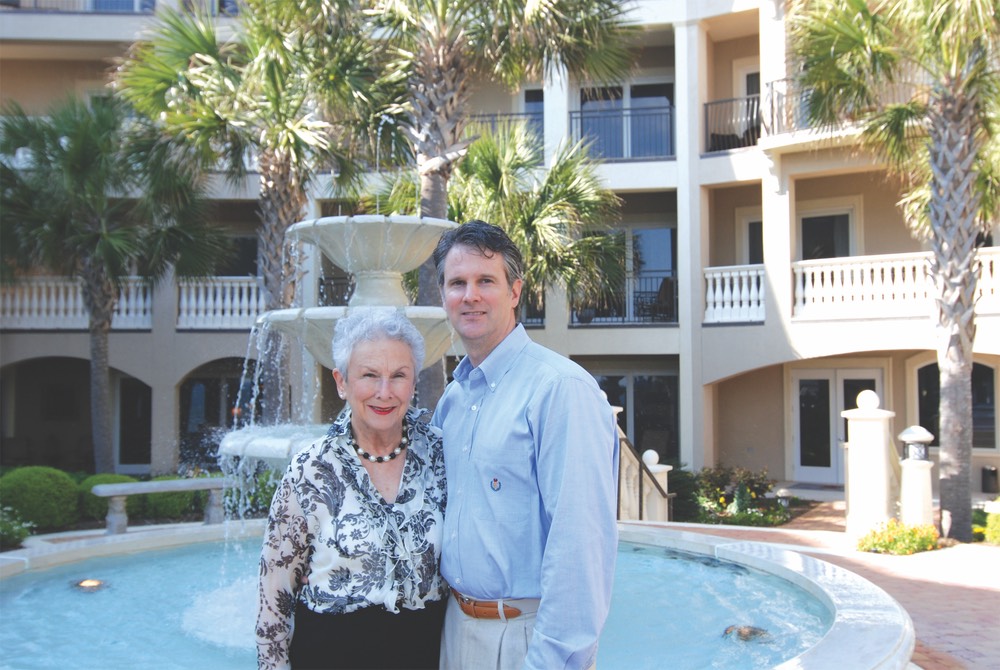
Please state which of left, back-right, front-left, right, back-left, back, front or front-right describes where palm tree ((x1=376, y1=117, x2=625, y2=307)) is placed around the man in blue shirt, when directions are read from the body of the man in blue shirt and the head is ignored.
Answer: back-right

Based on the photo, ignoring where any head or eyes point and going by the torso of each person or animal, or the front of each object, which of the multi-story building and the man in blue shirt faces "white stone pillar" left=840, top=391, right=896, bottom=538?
the multi-story building

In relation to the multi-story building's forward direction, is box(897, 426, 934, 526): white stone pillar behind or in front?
in front

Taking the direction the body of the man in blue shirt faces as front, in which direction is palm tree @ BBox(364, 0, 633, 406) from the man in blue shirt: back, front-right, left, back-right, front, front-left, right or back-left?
back-right

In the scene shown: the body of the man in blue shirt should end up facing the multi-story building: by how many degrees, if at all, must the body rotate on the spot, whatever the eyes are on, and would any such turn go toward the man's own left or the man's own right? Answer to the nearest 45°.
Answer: approximately 135° to the man's own right

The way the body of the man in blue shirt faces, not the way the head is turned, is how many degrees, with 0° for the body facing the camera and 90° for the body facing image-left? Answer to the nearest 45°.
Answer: approximately 45°

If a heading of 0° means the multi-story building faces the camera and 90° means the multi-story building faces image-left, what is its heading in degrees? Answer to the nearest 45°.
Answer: approximately 0°

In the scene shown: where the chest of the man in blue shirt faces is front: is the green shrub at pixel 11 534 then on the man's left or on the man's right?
on the man's right

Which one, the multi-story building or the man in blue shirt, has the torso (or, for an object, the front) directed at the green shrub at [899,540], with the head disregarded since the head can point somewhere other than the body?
the multi-story building

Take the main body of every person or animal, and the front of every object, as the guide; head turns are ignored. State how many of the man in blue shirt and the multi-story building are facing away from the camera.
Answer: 0
